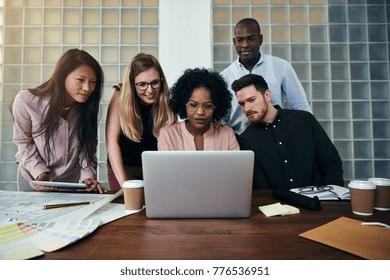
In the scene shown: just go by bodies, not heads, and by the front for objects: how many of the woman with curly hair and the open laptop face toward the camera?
1

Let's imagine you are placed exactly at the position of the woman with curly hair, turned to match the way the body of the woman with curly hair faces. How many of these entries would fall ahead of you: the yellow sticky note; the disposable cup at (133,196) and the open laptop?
3

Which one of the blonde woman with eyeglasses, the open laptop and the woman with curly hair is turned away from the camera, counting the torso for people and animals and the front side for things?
the open laptop

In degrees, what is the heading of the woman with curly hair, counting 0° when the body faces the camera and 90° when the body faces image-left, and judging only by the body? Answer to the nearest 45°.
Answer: approximately 0°

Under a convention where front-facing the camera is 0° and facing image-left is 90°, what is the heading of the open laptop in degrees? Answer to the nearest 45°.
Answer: approximately 180°

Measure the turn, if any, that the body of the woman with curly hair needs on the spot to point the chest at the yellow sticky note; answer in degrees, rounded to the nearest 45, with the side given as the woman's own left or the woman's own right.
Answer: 0° — they already face it

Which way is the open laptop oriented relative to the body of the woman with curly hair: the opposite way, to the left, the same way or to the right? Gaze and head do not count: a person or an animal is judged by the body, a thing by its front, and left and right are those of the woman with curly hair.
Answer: the opposite way
